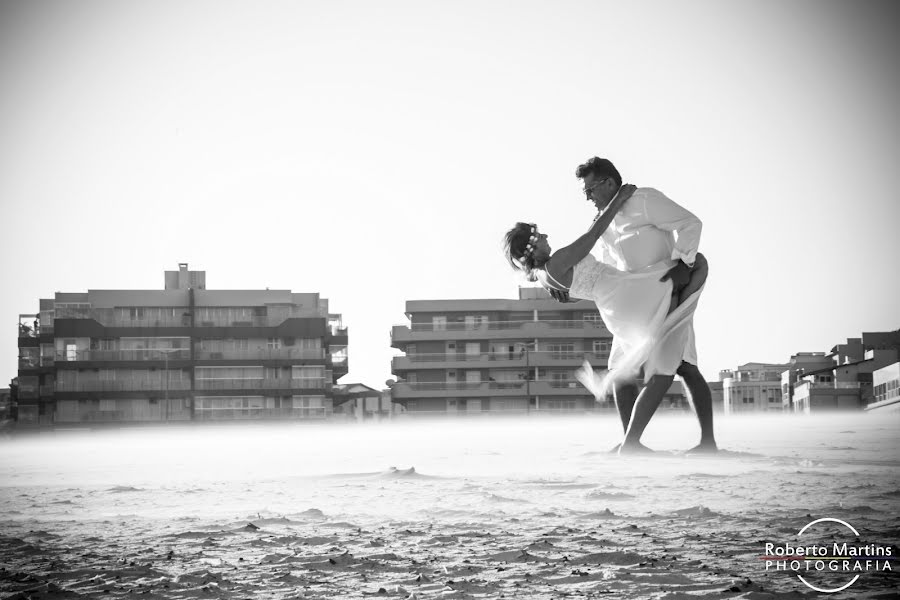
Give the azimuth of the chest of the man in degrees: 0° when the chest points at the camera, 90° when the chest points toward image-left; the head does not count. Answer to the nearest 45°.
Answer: approximately 90°

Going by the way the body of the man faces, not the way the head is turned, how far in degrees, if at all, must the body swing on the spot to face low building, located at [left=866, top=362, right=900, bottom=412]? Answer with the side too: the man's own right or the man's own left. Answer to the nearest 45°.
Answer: approximately 90° to the man's own right

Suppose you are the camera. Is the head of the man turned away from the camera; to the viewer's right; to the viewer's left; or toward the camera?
to the viewer's left
